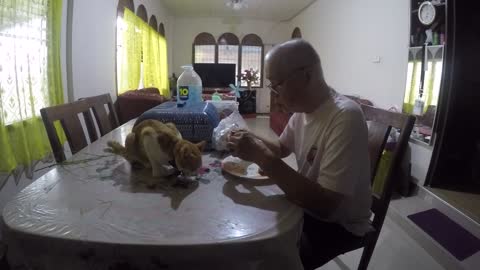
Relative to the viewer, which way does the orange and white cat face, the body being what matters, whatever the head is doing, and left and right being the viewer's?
facing the viewer and to the right of the viewer

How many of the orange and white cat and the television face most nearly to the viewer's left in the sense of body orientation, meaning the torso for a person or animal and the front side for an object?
0

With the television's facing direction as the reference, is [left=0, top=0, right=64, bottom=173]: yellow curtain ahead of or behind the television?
ahead

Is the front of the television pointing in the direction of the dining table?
yes

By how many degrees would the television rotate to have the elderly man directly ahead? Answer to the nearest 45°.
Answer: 0° — it already faces them

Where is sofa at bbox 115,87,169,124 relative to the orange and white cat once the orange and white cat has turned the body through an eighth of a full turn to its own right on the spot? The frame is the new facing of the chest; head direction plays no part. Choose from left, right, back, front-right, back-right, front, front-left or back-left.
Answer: back

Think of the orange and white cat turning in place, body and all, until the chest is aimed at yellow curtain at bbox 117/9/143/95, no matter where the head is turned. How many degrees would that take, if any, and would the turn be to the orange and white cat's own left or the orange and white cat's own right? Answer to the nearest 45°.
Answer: approximately 135° to the orange and white cat's own left

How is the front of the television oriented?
toward the camera

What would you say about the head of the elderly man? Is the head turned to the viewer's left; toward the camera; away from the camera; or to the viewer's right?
to the viewer's left

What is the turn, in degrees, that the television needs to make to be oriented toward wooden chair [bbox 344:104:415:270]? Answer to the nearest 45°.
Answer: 0° — it already faces it
